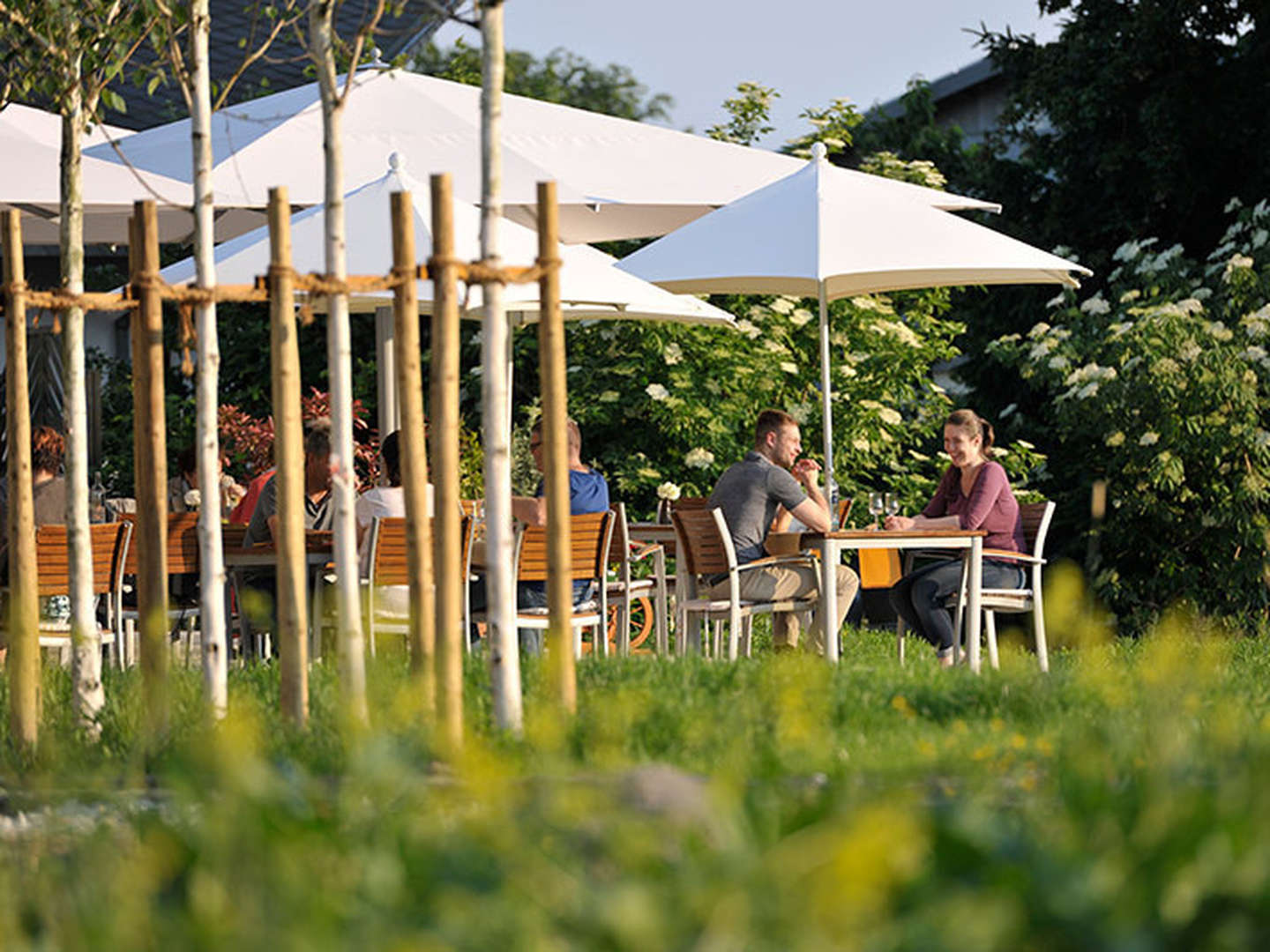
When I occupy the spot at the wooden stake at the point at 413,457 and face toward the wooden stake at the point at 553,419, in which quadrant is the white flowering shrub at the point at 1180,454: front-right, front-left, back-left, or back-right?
front-left

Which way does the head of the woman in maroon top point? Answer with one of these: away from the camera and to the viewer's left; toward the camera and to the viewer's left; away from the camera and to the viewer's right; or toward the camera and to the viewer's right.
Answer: toward the camera and to the viewer's left

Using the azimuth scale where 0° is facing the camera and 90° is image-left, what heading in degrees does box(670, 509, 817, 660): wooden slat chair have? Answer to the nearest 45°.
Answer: approximately 225°

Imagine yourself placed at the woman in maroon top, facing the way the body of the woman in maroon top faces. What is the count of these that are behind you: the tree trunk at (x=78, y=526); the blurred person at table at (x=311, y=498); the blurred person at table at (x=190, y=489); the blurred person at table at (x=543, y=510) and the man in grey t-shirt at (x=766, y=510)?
0

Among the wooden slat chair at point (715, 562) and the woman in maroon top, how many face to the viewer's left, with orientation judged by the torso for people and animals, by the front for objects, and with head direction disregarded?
1

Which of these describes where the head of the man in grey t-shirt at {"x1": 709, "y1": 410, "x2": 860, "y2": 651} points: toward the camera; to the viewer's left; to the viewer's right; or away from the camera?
to the viewer's right

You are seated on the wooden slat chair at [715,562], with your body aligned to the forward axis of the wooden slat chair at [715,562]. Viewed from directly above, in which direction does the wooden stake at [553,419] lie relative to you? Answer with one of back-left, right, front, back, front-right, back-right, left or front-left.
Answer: back-right

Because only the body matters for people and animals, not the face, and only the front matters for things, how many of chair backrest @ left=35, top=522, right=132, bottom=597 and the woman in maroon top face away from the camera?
1

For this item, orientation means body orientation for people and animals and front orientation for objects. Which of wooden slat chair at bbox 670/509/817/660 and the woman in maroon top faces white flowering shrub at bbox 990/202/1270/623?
the wooden slat chair

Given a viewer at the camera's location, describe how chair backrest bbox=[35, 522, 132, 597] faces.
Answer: facing away from the viewer

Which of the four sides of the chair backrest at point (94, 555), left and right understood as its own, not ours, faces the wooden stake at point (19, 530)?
back

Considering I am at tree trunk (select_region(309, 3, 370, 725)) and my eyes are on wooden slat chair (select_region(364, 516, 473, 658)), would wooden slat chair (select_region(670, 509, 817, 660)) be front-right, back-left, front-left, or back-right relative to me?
front-right

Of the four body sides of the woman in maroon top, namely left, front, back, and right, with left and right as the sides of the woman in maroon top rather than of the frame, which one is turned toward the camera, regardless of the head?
left

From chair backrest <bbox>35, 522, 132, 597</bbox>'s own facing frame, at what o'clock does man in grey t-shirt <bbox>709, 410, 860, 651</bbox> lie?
The man in grey t-shirt is roughly at 3 o'clock from the chair backrest.

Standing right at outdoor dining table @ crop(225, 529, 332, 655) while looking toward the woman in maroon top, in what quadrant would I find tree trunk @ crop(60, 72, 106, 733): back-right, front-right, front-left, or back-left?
back-right

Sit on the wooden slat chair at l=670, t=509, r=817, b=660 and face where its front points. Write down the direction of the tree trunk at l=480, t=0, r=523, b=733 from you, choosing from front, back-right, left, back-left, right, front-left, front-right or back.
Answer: back-right

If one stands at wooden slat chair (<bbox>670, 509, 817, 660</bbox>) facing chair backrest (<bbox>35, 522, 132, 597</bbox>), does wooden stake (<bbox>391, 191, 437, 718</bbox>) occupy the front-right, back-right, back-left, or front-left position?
front-left
